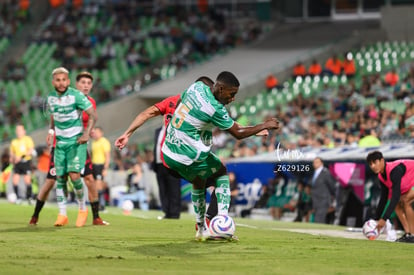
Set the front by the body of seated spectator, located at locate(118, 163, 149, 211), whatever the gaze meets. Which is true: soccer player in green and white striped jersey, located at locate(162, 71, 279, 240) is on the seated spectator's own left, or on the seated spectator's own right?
on the seated spectator's own left

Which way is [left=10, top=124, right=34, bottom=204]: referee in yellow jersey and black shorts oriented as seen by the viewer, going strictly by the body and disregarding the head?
toward the camera

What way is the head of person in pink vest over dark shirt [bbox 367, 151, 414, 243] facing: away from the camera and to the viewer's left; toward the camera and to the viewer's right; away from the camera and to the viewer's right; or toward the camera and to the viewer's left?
toward the camera and to the viewer's left

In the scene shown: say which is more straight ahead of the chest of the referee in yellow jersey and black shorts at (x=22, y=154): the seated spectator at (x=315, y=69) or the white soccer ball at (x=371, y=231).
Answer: the white soccer ball

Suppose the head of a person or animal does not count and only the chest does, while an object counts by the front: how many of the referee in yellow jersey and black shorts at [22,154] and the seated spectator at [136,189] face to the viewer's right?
0

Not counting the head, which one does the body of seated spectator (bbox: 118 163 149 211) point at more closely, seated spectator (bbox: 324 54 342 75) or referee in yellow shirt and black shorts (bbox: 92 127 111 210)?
the referee in yellow shirt and black shorts

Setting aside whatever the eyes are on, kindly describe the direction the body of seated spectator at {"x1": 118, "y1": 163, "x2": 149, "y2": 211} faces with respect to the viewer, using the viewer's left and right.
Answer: facing the viewer and to the left of the viewer

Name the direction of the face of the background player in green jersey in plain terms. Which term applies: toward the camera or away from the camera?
toward the camera
